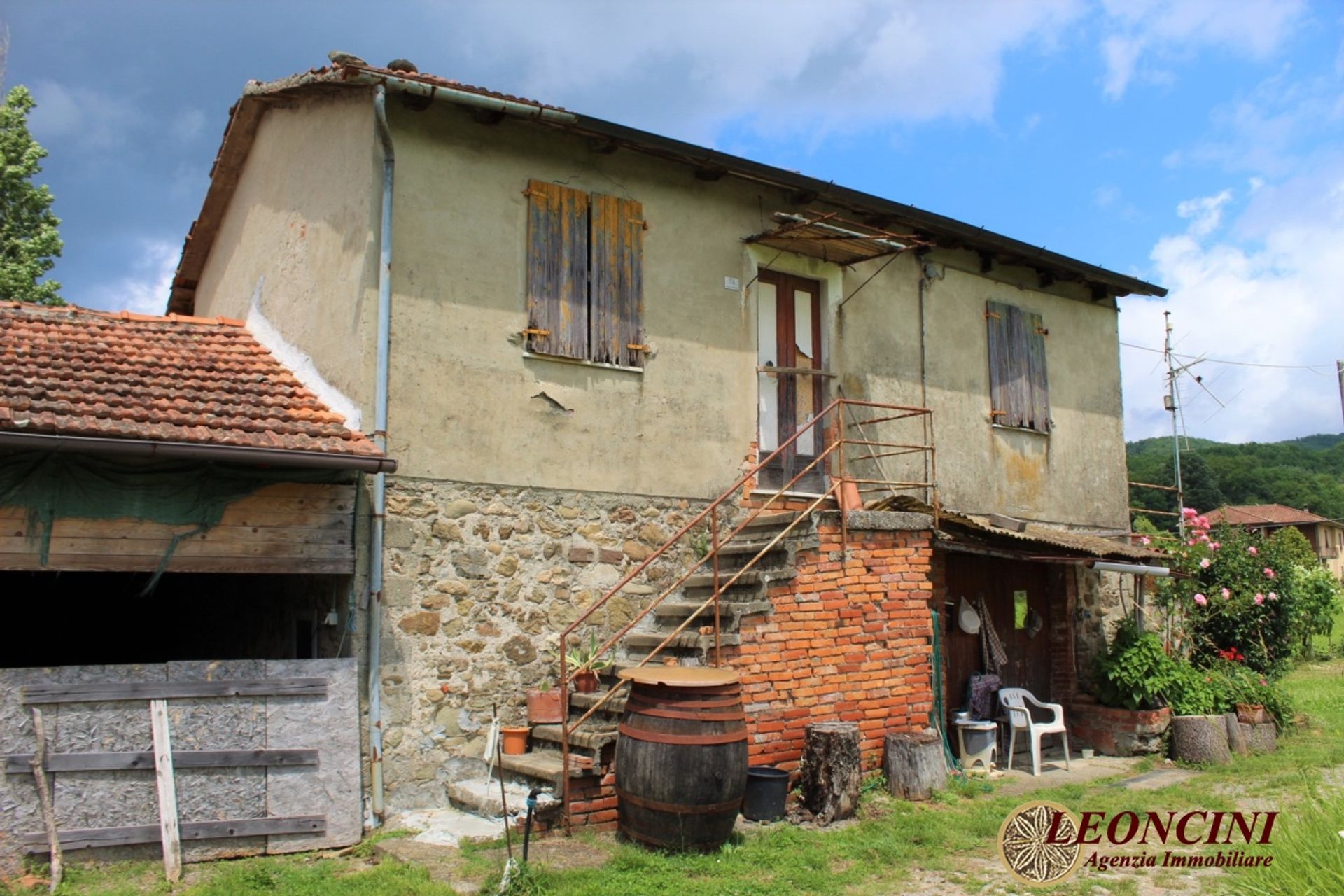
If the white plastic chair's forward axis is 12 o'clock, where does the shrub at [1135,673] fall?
The shrub is roughly at 9 o'clock from the white plastic chair.

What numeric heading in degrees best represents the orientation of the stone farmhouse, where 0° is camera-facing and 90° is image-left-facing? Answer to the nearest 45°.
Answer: approximately 315°

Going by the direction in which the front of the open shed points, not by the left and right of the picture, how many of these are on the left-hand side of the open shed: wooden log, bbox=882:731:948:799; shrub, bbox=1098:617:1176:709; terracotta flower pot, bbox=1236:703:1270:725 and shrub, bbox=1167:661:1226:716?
4

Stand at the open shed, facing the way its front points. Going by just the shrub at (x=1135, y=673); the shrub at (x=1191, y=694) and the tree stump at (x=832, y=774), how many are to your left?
3

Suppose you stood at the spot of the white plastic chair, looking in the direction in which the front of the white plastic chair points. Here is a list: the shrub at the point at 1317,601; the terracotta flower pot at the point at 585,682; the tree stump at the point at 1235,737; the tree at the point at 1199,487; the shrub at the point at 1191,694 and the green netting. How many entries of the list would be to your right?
2

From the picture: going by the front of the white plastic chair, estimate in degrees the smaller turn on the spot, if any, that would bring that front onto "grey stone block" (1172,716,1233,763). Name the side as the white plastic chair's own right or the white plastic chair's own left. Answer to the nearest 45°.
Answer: approximately 90° to the white plastic chair's own left

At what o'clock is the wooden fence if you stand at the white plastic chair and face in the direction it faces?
The wooden fence is roughly at 3 o'clock from the white plastic chair.

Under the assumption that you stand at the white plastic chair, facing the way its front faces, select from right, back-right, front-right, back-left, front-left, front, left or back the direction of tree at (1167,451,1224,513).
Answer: back-left

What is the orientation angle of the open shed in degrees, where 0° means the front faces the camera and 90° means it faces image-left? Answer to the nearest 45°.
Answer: approximately 0°

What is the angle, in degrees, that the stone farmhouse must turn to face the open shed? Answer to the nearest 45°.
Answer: approximately 90° to its right
